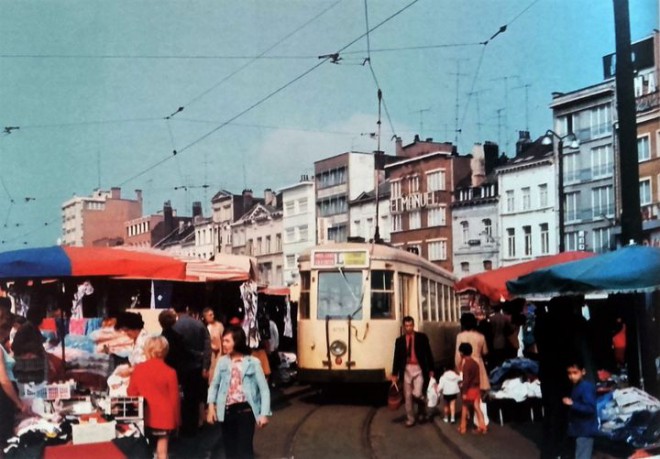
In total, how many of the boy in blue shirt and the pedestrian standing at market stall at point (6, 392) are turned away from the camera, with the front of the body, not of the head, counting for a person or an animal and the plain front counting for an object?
0

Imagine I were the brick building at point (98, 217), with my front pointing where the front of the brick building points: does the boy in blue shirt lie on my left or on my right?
on my left

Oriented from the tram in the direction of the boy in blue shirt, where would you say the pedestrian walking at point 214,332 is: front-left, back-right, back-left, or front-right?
front-right

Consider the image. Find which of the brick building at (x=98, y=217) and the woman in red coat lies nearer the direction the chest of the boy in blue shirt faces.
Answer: the woman in red coat

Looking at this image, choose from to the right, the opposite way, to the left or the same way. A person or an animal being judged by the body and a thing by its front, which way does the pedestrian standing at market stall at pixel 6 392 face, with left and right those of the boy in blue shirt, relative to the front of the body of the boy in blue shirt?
the opposite way

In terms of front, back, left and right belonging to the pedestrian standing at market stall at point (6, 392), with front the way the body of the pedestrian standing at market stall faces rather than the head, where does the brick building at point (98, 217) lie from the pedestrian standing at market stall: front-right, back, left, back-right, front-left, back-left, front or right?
left

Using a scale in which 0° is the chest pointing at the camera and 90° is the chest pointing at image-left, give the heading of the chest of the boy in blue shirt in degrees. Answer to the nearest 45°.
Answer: approximately 45°

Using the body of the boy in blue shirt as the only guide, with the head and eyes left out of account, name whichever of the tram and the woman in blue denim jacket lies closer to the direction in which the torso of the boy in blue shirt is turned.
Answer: the woman in blue denim jacket

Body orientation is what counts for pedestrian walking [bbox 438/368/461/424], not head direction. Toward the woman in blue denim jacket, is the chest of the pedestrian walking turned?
no

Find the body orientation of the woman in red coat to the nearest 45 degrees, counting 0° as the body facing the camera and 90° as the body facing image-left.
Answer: approximately 135°

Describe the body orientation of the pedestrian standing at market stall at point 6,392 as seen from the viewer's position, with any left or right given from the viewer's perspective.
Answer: facing to the right of the viewer

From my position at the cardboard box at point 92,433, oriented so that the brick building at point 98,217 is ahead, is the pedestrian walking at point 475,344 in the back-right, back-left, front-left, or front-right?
front-right
